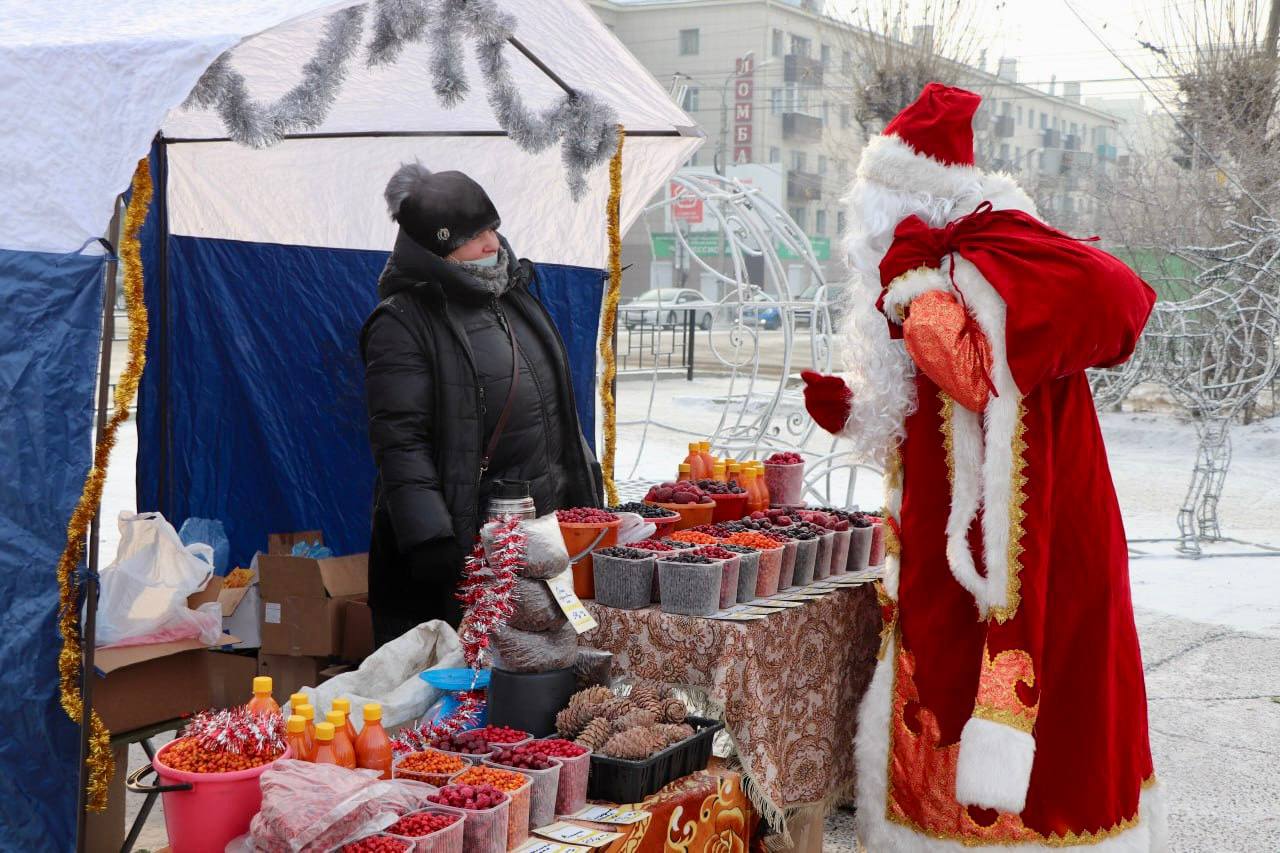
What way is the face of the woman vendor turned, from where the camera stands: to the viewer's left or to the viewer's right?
to the viewer's right

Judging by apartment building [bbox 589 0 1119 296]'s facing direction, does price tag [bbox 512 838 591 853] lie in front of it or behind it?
in front

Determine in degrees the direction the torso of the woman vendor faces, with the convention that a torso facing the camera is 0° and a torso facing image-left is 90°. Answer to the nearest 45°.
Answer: approximately 315°

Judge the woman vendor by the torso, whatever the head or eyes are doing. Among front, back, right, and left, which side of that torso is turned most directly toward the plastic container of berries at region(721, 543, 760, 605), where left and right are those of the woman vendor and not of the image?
front

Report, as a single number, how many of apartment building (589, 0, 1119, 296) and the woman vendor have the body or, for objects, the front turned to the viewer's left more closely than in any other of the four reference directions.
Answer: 0

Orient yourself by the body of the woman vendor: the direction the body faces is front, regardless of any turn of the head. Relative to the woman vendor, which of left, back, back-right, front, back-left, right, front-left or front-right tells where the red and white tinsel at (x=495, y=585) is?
front-right

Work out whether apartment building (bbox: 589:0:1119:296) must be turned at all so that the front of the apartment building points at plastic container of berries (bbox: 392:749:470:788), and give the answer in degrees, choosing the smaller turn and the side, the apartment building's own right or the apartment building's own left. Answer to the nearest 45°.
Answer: approximately 45° to the apartment building's own right

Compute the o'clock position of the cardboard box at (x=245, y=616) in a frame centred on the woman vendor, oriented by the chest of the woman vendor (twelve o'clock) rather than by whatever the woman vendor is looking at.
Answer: The cardboard box is roughly at 6 o'clock from the woman vendor.

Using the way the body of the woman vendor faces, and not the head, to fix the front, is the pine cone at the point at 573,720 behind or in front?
in front
